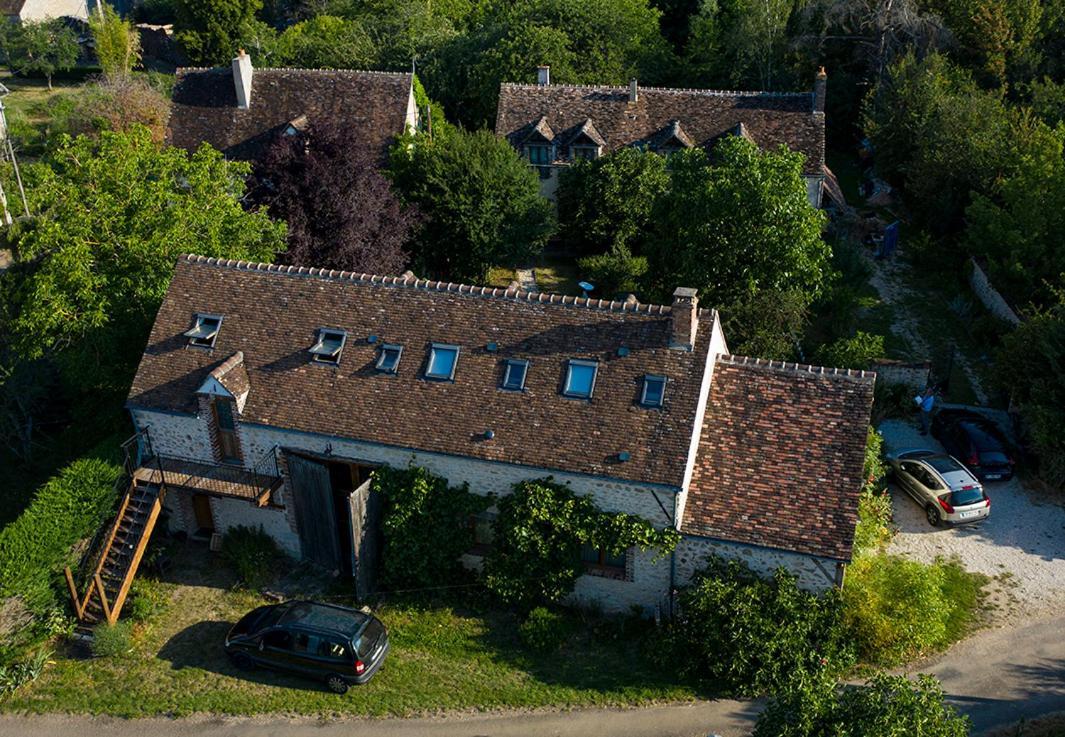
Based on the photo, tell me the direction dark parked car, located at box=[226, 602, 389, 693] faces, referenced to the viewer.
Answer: facing away from the viewer and to the left of the viewer

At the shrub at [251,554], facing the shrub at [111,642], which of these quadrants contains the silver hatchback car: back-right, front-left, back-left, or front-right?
back-left

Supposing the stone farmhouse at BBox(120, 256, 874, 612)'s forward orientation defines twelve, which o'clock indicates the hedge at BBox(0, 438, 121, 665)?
The hedge is roughly at 3 o'clock from the stone farmhouse.

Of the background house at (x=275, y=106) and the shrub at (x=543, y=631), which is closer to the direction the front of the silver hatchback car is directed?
the background house

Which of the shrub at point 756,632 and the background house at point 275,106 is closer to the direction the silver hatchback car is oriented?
the background house

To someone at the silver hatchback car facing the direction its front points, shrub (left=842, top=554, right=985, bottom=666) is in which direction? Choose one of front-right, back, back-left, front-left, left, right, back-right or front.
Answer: back-left

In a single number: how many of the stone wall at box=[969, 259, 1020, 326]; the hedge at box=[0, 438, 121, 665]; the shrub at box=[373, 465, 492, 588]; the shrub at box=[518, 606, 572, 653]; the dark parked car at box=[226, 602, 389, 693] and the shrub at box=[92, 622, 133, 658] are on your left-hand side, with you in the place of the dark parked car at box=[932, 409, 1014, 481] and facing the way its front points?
5

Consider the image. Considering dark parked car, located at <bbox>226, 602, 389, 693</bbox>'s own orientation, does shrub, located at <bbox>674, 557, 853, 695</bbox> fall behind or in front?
behind

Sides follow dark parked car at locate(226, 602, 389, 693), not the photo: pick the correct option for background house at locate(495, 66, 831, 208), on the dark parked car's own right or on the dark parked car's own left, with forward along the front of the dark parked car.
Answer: on the dark parked car's own right

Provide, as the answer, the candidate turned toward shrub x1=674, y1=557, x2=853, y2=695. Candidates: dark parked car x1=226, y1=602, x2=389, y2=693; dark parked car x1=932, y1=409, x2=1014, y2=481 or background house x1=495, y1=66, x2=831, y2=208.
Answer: the background house

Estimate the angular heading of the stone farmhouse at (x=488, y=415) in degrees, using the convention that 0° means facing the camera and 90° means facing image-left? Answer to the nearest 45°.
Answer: approximately 0°

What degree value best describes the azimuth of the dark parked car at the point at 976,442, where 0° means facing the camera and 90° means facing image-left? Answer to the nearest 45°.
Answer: approximately 135°

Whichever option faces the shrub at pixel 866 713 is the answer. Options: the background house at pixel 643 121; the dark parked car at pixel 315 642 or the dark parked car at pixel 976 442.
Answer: the background house

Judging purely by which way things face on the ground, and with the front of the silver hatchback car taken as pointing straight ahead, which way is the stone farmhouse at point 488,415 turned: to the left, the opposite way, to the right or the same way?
the opposite way
